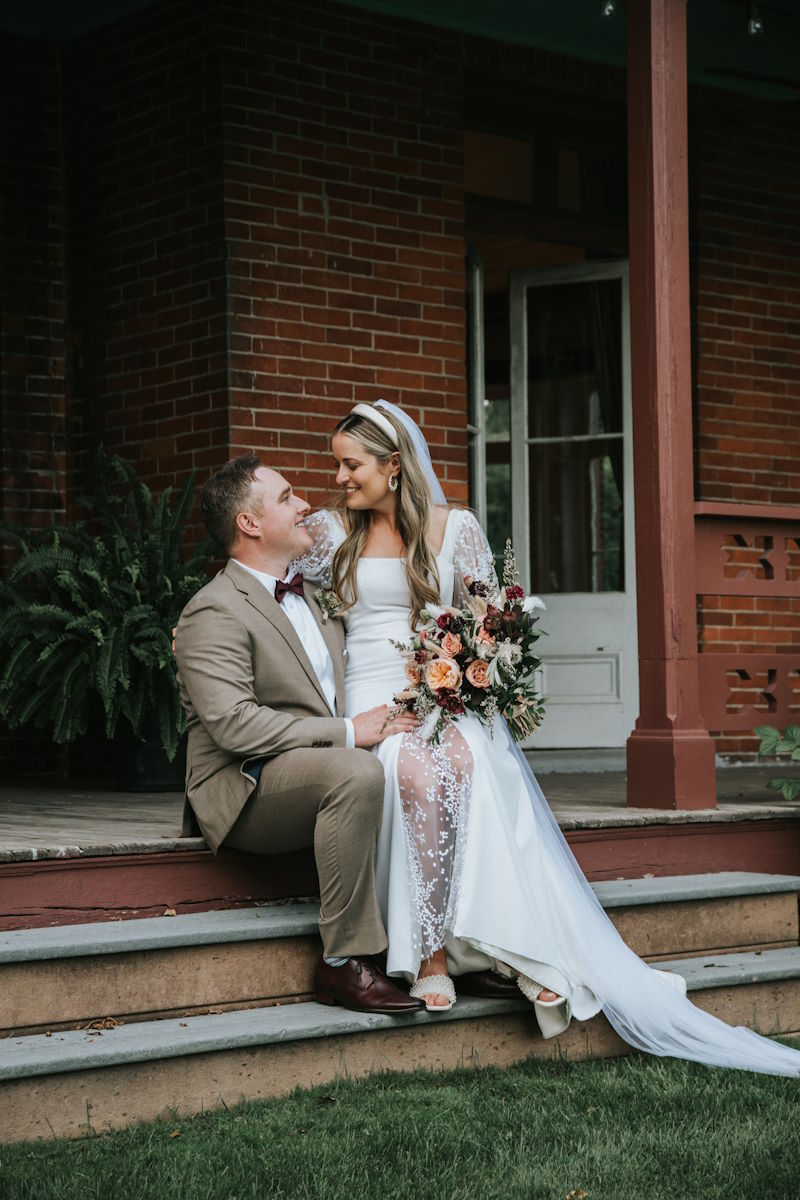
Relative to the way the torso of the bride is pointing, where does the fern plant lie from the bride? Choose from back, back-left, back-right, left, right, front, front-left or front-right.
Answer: back-right

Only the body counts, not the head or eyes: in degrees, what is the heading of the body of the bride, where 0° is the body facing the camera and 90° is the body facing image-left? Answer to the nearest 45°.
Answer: approximately 0°

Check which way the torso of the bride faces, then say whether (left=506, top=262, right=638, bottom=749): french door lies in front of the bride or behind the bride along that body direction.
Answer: behind

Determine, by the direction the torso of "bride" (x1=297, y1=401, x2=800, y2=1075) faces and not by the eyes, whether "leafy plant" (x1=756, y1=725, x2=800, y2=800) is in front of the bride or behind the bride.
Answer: behind

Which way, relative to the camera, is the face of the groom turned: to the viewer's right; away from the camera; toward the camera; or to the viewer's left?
to the viewer's right

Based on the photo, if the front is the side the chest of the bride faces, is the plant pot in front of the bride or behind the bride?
behind
